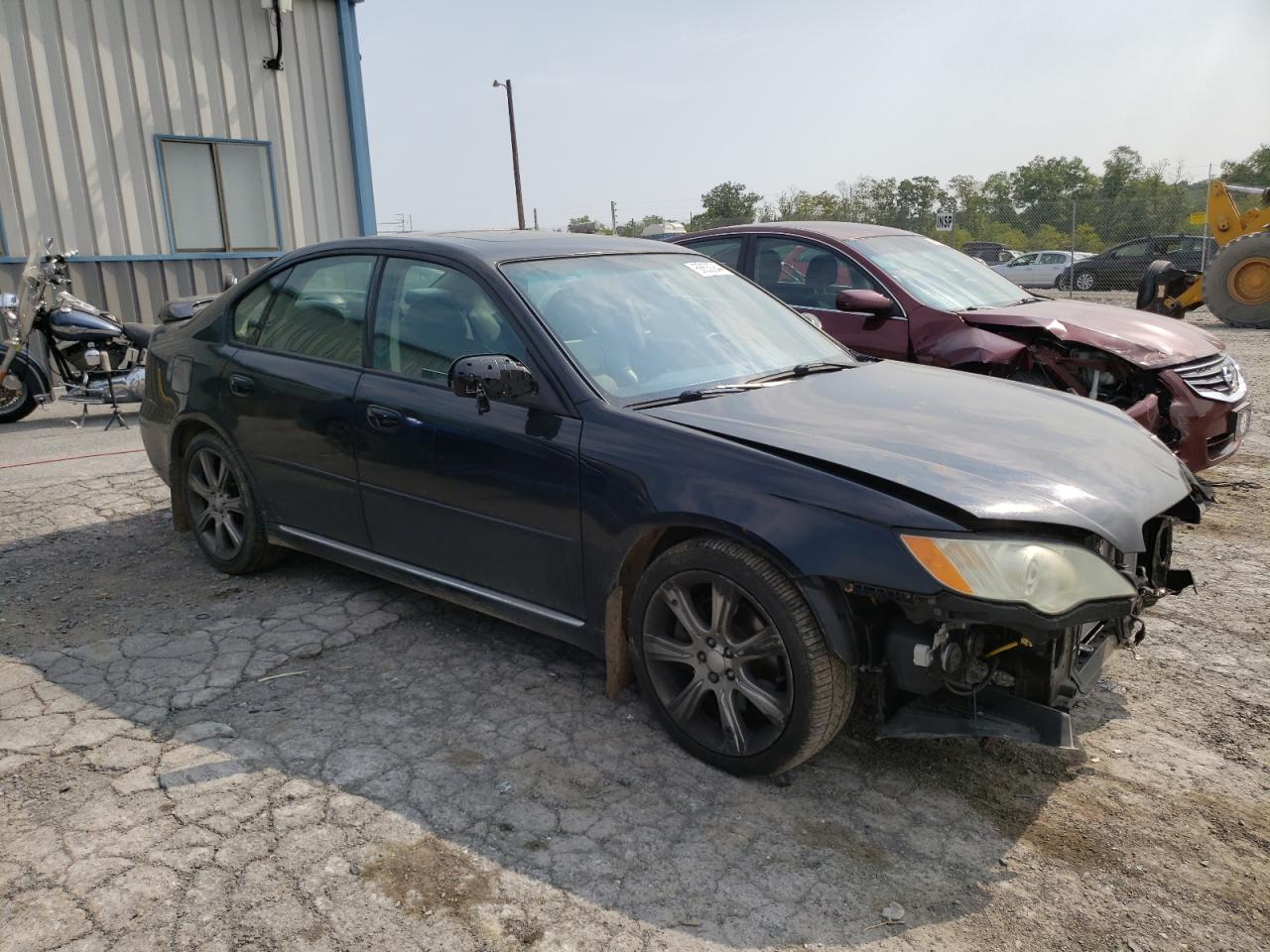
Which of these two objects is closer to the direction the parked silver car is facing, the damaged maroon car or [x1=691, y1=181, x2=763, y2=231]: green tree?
the green tree

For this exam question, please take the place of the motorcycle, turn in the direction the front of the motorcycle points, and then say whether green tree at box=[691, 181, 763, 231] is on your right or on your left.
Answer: on your right

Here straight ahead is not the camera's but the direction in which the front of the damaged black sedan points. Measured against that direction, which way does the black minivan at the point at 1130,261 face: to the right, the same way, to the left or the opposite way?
the opposite way

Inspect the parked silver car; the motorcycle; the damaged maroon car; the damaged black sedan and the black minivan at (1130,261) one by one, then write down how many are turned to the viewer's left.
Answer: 3

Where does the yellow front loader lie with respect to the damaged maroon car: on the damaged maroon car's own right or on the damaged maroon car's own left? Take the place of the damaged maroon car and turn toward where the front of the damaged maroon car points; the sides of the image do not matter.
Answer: on the damaged maroon car's own left

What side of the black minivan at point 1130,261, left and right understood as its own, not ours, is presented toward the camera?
left

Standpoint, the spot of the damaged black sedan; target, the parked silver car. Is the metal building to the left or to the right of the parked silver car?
left

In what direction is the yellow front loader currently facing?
to the viewer's left

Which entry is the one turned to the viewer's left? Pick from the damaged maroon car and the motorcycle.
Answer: the motorcycle

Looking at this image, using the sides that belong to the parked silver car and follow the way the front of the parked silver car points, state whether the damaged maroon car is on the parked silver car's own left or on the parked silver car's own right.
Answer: on the parked silver car's own left

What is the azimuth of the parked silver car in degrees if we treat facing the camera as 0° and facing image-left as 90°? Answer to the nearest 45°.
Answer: approximately 90°

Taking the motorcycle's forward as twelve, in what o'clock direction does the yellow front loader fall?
The yellow front loader is roughly at 6 o'clock from the motorcycle.

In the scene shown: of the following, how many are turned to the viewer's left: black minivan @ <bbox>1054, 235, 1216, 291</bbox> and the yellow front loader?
2
